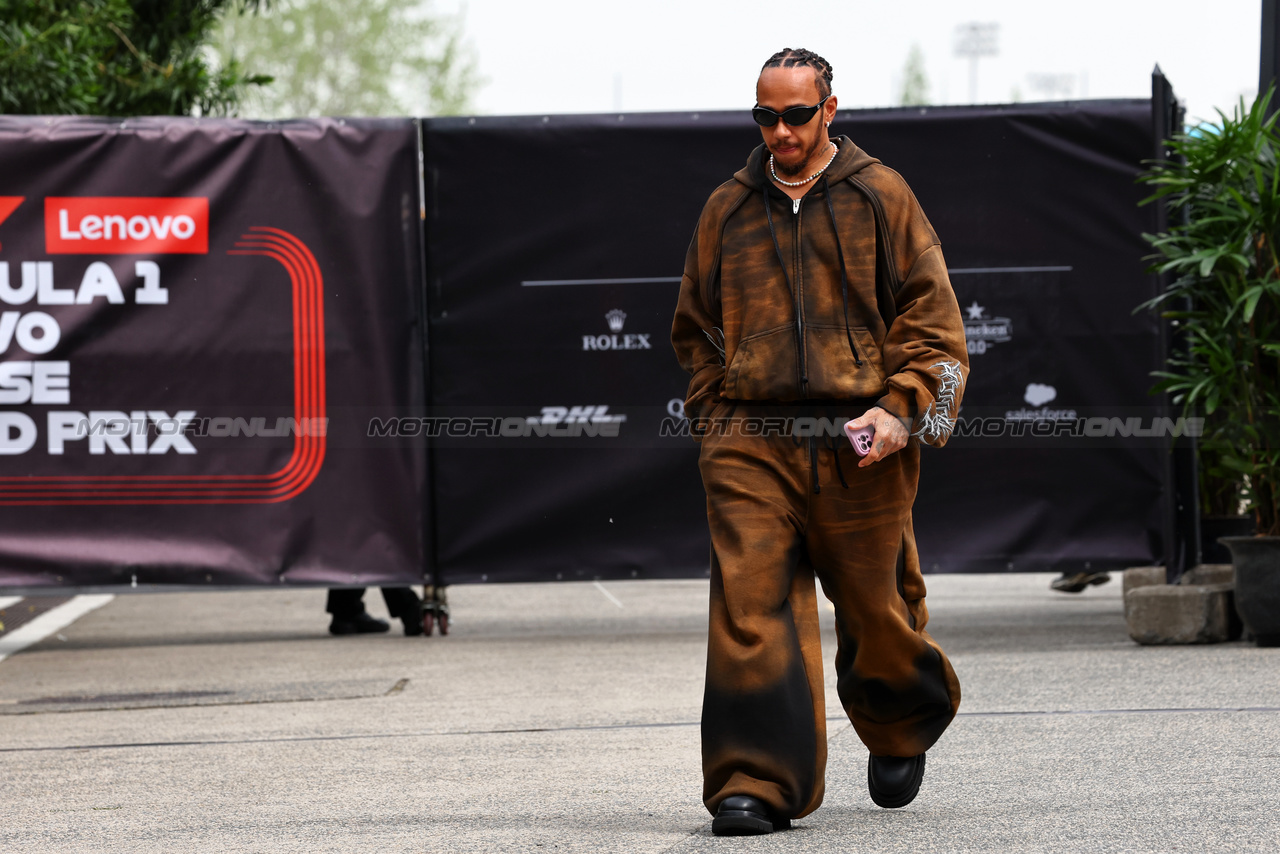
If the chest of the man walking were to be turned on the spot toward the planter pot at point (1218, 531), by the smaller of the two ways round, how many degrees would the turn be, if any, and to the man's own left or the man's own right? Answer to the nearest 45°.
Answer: approximately 135° to the man's own left

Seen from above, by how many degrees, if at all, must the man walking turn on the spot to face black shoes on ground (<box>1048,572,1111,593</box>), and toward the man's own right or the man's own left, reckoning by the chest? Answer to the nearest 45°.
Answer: approximately 180°

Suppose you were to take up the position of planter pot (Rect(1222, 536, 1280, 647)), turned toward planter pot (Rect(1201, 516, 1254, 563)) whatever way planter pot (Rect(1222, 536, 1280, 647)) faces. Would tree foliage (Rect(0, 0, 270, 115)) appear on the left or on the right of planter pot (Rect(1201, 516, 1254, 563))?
left

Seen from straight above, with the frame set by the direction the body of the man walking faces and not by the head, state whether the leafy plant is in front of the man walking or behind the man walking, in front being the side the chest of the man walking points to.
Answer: behind

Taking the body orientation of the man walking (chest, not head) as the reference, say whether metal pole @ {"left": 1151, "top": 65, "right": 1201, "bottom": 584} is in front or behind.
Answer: behind

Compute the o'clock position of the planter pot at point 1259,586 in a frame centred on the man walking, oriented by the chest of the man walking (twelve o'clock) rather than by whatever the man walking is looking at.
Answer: The planter pot is roughly at 7 o'clock from the man walking.

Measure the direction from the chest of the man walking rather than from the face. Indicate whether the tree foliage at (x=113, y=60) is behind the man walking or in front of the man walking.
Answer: behind

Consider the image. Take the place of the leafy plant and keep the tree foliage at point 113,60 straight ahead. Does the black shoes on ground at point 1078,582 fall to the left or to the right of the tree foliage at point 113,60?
right

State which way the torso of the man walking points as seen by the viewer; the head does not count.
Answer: toward the camera
